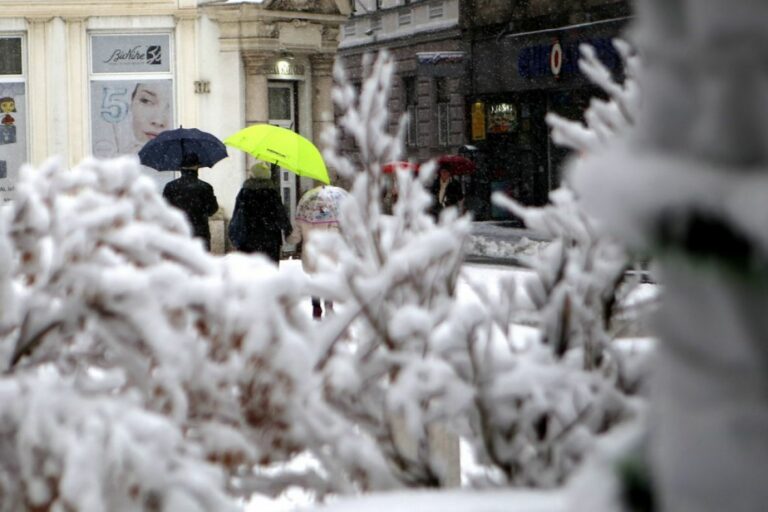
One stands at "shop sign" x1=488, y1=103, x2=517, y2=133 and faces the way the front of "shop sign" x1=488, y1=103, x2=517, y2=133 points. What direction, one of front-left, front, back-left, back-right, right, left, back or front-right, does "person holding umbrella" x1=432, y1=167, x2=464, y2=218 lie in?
front

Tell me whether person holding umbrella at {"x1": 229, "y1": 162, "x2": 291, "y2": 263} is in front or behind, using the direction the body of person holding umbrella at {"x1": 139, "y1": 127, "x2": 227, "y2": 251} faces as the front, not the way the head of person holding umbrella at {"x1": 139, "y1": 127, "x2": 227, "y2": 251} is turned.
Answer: behind

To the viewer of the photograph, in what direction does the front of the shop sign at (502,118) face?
facing the viewer

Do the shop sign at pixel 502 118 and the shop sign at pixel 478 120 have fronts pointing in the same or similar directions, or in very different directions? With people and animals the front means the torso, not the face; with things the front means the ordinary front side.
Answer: same or similar directions

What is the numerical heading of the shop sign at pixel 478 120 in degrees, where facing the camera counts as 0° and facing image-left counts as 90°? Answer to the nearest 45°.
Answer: approximately 0°

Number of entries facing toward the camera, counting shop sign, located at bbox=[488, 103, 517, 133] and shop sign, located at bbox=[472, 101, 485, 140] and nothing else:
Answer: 2

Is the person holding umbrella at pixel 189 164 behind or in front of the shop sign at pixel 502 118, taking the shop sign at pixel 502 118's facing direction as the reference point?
in front

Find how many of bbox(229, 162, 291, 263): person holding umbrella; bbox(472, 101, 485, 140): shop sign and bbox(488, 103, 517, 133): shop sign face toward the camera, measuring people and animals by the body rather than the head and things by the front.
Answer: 2

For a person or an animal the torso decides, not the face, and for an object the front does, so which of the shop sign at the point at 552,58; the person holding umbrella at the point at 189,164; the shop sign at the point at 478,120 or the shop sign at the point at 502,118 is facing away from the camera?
the person holding umbrella

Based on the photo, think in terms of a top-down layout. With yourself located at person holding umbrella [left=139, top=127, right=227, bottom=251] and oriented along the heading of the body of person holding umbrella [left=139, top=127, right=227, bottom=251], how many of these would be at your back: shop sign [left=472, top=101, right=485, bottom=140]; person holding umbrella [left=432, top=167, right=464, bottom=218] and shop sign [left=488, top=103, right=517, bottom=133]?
0

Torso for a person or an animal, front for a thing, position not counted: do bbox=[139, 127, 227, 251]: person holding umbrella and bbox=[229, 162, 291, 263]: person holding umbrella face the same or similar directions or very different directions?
same or similar directions

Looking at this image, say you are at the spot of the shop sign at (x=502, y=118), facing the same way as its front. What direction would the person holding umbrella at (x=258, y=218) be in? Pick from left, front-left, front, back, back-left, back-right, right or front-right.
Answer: front

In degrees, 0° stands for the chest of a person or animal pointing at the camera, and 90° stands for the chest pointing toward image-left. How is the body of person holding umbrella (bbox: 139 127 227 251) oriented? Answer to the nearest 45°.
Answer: approximately 180°

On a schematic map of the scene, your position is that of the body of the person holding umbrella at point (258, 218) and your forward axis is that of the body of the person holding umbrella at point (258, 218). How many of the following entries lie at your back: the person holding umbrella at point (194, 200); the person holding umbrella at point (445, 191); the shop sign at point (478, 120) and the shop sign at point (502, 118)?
0

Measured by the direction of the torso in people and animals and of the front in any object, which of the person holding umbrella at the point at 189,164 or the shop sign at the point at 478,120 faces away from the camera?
the person holding umbrella

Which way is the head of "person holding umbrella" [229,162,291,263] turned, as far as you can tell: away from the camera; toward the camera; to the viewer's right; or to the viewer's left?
away from the camera

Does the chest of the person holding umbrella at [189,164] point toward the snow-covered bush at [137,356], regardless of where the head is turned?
no

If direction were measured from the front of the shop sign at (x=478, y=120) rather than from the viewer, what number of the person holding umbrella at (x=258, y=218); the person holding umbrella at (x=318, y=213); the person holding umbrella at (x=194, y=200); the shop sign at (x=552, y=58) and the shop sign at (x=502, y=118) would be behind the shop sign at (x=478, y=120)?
0
